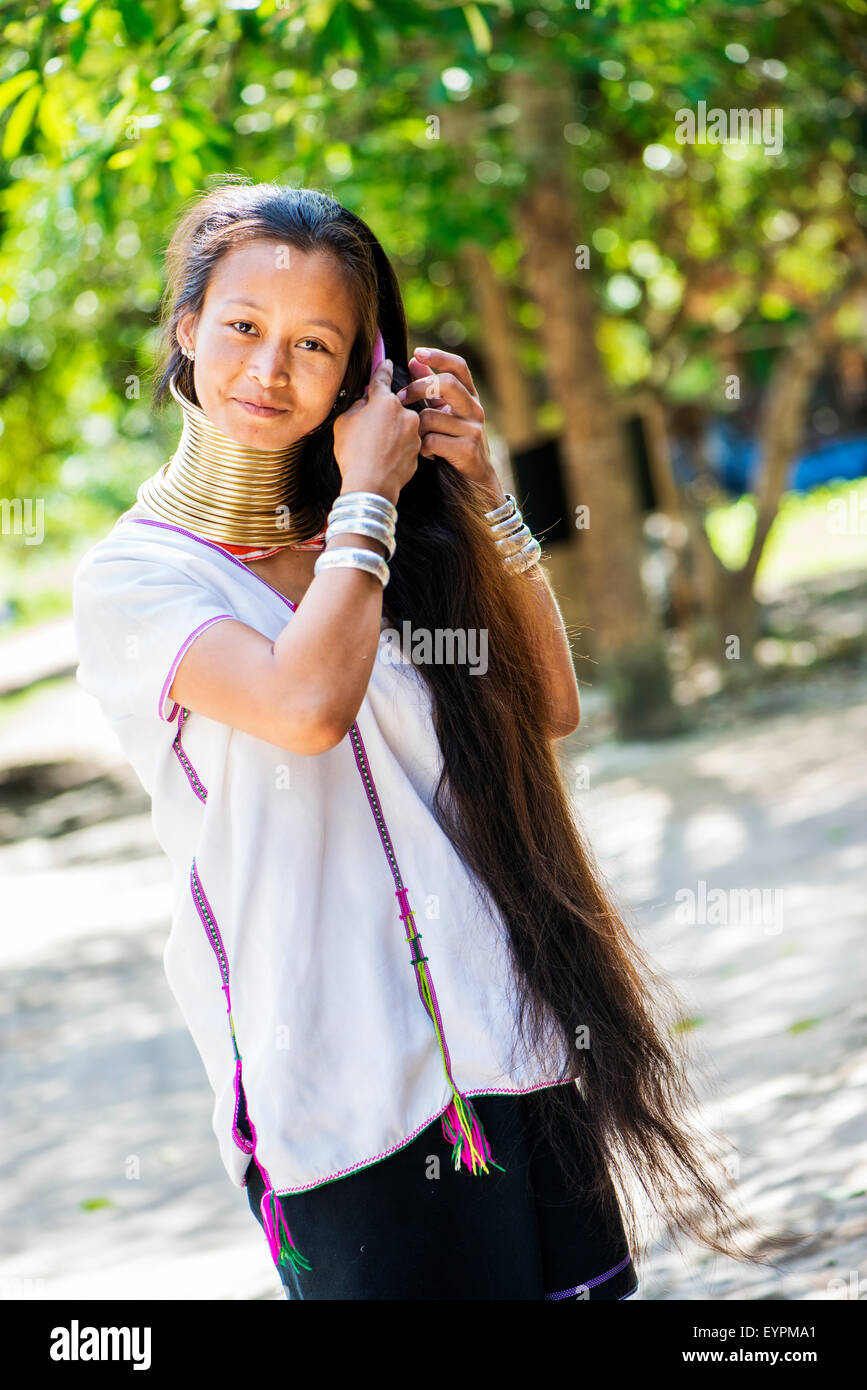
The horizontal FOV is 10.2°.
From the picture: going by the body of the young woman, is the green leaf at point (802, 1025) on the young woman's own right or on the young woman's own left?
on the young woman's own left

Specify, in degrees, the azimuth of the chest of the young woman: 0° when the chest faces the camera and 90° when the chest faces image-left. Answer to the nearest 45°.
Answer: approximately 315°

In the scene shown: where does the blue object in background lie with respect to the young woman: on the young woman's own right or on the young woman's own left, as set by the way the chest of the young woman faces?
on the young woman's own left
